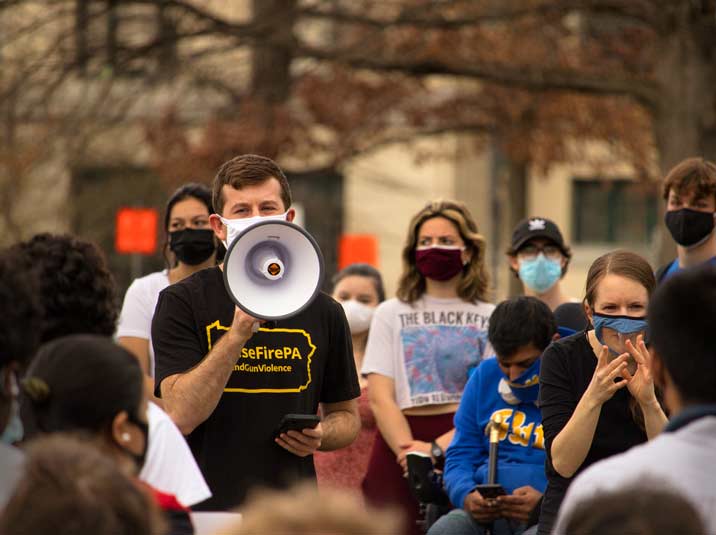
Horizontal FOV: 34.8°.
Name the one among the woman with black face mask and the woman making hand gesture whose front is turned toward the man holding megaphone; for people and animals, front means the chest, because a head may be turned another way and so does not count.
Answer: the woman with black face mask

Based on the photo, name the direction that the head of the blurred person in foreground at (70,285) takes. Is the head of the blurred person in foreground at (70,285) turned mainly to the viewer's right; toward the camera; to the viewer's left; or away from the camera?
away from the camera

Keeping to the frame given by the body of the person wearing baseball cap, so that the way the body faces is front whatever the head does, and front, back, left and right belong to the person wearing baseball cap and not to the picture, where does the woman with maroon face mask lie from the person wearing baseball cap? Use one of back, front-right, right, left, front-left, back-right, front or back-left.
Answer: front-right

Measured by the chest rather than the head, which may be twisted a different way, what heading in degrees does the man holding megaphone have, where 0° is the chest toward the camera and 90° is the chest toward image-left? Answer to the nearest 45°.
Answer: approximately 0°

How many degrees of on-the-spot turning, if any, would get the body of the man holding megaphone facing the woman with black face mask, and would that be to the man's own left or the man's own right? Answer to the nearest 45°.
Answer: approximately 180°

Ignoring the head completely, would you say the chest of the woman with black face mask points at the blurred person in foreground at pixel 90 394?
yes

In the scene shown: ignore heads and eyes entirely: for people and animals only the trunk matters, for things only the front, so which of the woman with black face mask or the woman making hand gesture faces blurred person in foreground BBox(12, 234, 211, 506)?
the woman with black face mask

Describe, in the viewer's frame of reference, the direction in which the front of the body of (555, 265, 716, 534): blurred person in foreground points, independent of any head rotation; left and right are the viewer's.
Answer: facing away from the viewer

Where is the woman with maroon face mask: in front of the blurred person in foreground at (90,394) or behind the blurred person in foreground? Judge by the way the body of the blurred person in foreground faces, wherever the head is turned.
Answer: in front
